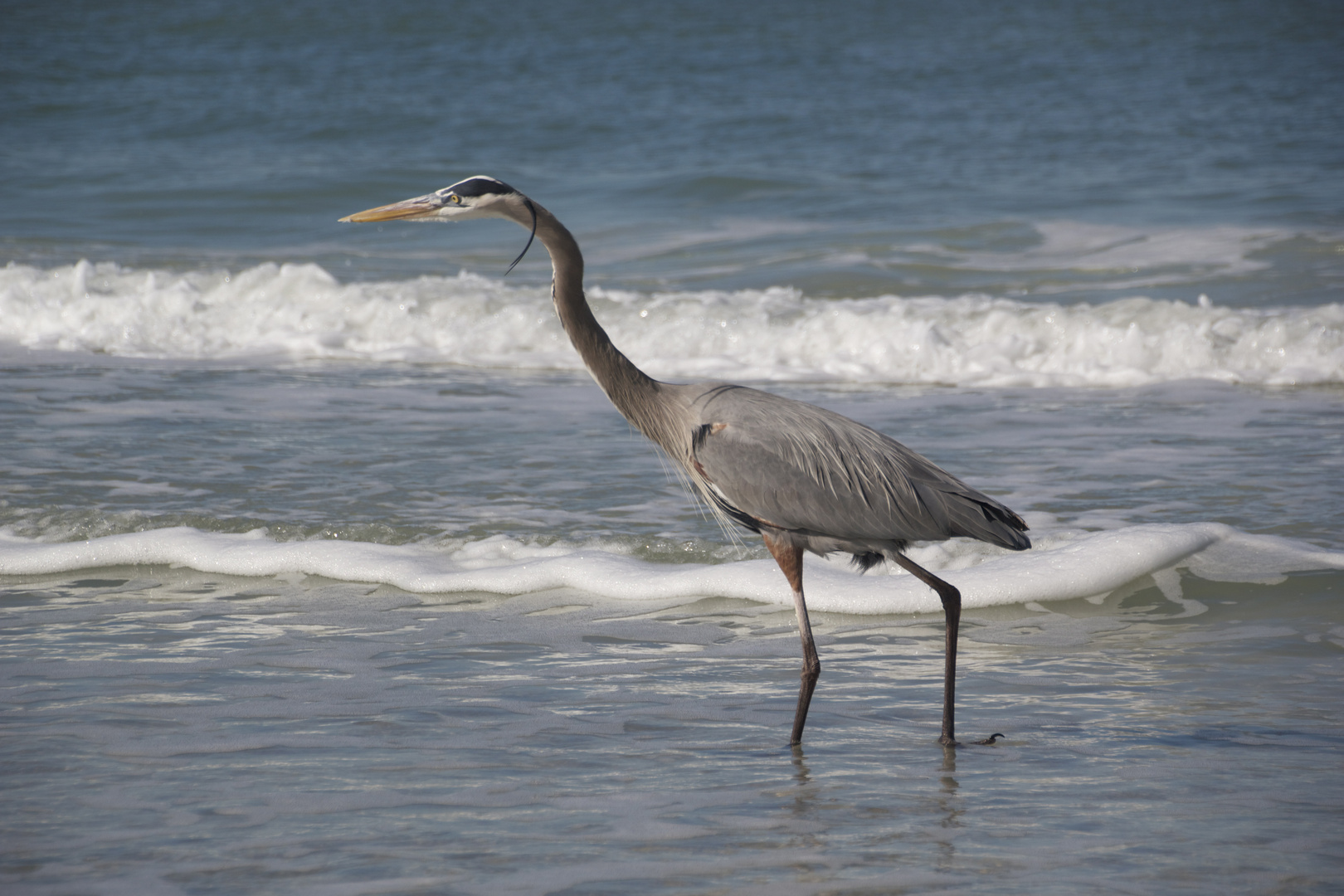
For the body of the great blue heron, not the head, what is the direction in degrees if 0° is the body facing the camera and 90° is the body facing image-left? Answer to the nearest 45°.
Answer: approximately 90°
